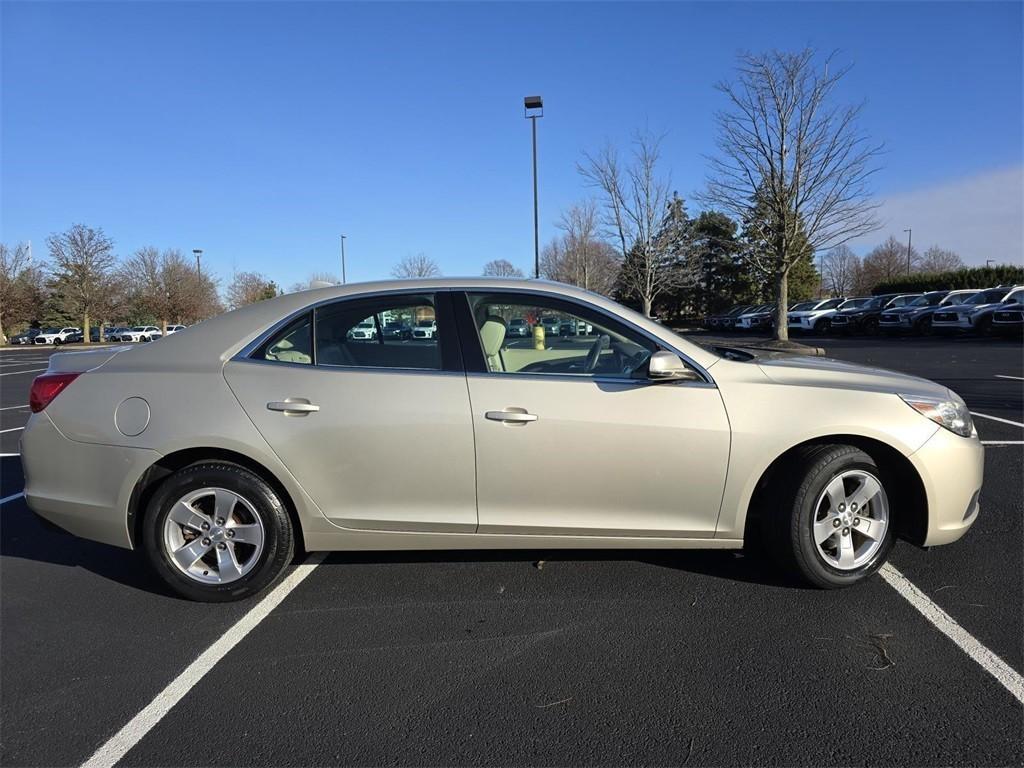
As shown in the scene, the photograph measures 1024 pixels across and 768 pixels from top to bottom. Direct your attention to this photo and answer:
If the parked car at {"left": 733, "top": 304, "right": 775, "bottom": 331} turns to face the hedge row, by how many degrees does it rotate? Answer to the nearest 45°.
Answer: approximately 135° to its left

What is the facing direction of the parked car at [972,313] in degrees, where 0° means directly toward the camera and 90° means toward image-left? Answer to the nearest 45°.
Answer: approximately 45°

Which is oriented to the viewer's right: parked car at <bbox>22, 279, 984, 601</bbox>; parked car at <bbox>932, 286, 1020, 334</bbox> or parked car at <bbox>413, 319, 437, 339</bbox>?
parked car at <bbox>22, 279, 984, 601</bbox>

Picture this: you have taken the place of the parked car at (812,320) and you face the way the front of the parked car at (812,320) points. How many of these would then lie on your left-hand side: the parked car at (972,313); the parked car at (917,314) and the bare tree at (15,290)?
2

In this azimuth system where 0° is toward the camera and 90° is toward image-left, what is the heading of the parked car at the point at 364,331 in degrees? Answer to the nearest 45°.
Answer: approximately 45°

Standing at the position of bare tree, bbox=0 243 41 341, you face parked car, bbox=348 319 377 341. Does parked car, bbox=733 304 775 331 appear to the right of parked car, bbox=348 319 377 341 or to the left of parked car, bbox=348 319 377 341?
left

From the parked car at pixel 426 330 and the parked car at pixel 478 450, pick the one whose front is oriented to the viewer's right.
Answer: the parked car at pixel 478 450

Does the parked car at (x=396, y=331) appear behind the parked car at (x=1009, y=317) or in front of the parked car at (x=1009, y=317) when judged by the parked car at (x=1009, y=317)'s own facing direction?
in front

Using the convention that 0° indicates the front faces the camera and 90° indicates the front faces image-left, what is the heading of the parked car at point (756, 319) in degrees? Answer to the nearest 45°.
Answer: approximately 45°

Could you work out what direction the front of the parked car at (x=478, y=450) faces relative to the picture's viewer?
facing to the right of the viewer

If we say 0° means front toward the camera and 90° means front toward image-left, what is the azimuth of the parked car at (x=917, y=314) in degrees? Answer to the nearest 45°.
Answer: approximately 45°
